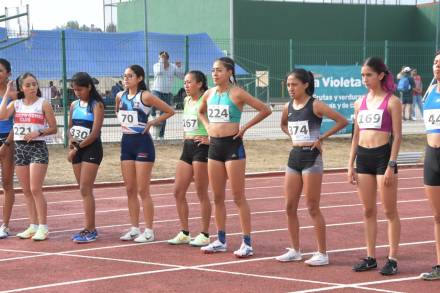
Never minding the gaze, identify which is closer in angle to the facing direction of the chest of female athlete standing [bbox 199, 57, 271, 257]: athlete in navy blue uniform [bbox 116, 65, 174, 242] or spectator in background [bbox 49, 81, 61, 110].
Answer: the athlete in navy blue uniform

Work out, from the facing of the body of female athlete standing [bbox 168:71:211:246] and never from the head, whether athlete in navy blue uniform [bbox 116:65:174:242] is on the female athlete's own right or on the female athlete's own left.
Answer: on the female athlete's own right

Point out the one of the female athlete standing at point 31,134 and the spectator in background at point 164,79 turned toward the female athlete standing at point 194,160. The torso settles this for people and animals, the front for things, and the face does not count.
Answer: the spectator in background

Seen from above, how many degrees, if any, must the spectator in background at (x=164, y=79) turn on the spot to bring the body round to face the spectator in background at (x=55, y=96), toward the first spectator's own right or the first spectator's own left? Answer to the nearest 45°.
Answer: approximately 90° to the first spectator's own right

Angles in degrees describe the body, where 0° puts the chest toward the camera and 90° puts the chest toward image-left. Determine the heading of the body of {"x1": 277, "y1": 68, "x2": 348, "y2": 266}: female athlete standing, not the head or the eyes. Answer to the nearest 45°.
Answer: approximately 45°

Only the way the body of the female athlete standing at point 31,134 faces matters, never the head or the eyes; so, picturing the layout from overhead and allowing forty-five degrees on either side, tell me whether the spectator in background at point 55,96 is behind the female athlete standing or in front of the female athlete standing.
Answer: behind

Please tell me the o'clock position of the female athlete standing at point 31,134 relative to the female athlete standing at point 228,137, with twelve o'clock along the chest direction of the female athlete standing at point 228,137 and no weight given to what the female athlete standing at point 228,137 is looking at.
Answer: the female athlete standing at point 31,134 is roughly at 2 o'clock from the female athlete standing at point 228,137.

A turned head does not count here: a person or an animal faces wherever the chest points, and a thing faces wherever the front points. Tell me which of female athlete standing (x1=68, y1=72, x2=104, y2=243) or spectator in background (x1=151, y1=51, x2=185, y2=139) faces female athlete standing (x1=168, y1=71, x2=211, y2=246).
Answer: the spectator in background

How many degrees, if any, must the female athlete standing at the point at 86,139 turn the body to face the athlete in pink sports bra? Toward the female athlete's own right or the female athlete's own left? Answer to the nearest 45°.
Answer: approximately 90° to the female athlete's own left

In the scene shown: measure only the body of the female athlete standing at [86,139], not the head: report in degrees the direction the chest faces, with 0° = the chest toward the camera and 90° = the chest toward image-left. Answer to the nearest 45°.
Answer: approximately 45°

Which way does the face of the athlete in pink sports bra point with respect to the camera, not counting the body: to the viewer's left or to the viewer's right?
to the viewer's left
